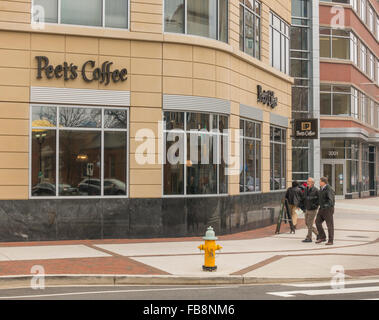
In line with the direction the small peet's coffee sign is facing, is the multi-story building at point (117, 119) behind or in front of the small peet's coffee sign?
in front

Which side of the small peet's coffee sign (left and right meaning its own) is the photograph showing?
front

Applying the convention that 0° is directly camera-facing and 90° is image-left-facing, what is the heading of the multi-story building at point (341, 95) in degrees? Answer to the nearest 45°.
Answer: approximately 0°

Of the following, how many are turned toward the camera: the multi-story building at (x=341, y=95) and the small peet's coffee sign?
2

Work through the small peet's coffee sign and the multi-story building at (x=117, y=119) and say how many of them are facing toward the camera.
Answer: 2

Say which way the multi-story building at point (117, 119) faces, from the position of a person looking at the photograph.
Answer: facing the viewer

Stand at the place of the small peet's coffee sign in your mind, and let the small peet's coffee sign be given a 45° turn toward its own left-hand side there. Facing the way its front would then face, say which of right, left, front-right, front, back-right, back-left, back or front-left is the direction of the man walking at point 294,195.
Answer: front-right

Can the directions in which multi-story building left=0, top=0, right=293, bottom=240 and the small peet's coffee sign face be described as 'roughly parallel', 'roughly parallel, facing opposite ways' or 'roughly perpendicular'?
roughly parallel

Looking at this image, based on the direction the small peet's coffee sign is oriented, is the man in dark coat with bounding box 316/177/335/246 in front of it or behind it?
in front

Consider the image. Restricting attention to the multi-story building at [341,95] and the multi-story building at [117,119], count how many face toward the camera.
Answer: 2

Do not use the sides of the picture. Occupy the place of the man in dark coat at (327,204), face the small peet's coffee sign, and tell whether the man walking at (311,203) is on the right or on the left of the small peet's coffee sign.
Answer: left
